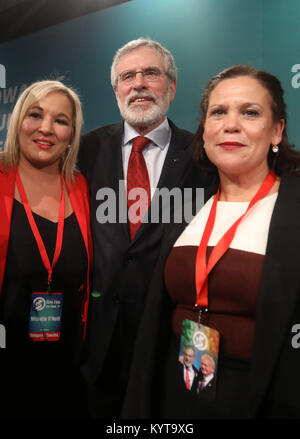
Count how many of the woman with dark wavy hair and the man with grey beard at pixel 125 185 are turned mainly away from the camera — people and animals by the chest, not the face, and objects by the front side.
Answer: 0

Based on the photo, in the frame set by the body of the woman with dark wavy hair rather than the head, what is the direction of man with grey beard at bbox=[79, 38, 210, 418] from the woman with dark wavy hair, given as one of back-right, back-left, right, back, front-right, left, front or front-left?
right

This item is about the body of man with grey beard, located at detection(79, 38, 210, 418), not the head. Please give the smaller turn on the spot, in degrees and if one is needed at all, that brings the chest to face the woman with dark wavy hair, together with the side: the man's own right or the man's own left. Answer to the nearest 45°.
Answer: approximately 45° to the man's own left

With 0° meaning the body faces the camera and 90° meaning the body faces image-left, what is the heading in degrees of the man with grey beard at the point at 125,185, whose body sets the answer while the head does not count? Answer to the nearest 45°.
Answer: approximately 0°

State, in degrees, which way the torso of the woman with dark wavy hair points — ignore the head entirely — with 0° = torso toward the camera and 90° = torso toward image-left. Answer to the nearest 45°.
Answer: approximately 45°
